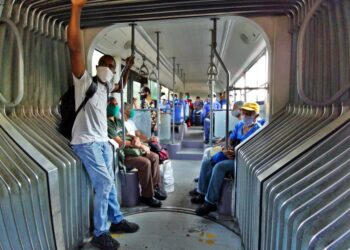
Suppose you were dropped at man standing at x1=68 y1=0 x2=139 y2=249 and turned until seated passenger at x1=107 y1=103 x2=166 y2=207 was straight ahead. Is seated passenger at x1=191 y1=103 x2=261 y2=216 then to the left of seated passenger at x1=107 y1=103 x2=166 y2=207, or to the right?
right

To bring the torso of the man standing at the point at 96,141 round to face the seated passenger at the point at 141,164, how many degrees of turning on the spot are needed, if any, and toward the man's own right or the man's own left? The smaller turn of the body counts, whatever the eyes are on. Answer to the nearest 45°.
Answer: approximately 90° to the man's own left

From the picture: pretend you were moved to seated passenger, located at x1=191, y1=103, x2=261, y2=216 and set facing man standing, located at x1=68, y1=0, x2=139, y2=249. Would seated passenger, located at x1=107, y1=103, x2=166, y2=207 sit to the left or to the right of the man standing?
right

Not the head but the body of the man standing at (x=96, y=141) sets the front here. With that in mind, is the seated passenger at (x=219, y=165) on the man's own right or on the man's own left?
on the man's own left

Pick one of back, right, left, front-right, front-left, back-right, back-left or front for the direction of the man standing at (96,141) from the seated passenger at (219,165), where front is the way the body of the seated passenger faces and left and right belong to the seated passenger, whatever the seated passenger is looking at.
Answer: front

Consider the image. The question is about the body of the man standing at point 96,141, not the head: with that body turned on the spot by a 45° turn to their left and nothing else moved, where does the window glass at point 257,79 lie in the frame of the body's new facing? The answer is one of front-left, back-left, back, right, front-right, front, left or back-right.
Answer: front-left

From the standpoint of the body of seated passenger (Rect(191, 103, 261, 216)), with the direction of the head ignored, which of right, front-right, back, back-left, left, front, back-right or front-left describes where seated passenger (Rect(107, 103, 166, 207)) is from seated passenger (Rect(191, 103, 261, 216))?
front-right

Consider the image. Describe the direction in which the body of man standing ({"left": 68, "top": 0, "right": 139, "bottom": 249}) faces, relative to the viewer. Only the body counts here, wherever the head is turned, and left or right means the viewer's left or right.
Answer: facing the viewer and to the right of the viewer

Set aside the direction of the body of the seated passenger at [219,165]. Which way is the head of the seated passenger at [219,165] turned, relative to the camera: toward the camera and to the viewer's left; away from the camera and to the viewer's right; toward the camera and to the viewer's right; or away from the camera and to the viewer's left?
toward the camera and to the viewer's left

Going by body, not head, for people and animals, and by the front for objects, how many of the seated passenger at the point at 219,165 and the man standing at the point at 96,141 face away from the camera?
0

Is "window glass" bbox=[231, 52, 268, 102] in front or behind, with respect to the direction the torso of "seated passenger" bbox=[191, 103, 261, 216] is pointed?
behind
